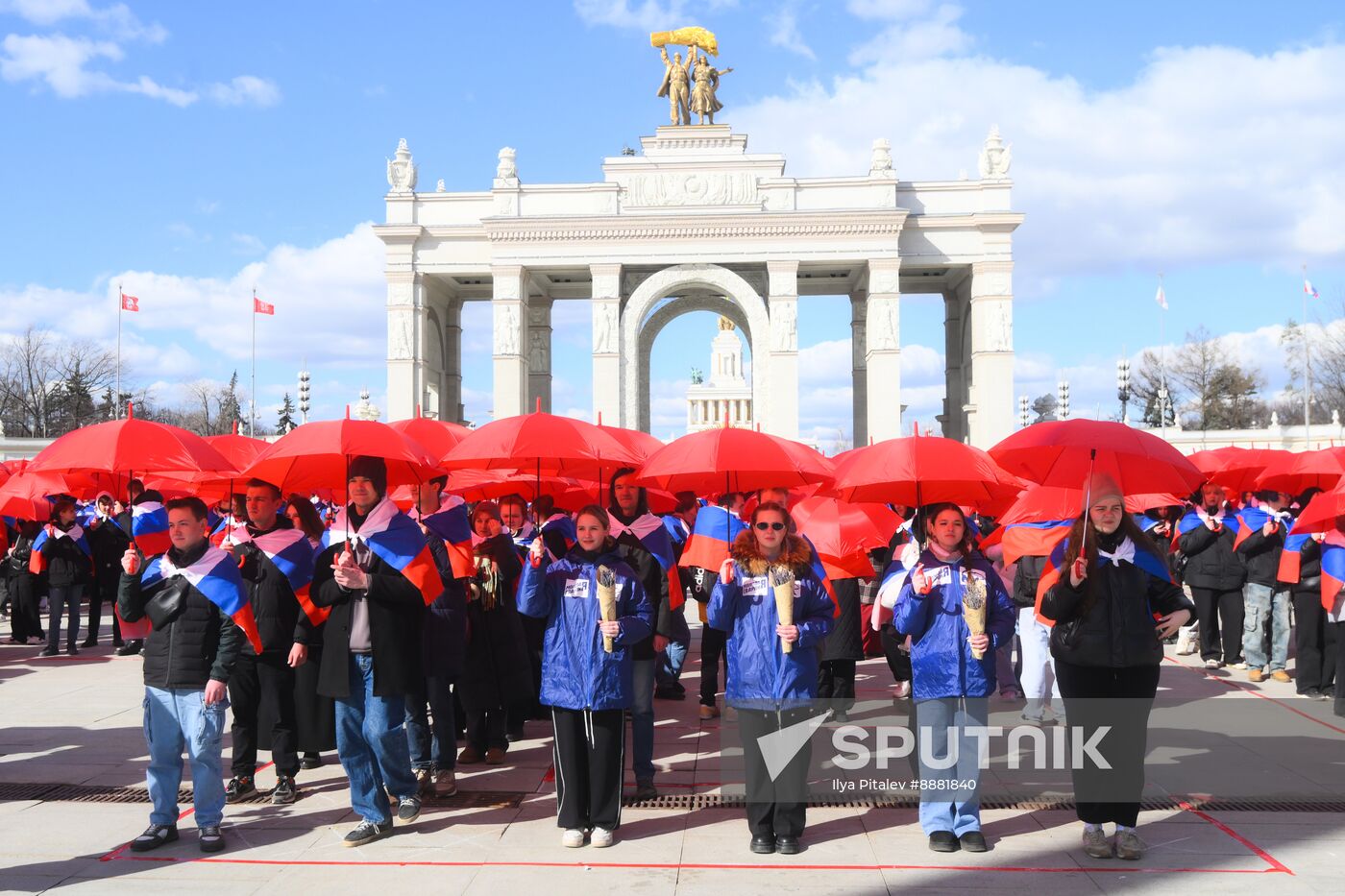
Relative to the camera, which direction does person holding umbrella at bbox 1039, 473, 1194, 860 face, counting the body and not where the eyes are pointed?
toward the camera

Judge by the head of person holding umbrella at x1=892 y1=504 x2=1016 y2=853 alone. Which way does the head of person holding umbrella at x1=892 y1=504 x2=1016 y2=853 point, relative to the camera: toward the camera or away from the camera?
toward the camera

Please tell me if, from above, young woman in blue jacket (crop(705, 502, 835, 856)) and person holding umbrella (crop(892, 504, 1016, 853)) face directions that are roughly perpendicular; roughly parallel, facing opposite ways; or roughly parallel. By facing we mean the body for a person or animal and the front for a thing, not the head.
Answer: roughly parallel

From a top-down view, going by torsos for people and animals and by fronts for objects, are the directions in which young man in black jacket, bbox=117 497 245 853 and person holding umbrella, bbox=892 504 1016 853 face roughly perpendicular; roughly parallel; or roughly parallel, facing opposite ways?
roughly parallel

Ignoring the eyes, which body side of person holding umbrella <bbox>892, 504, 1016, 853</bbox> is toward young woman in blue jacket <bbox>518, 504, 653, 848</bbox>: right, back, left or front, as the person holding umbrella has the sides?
right

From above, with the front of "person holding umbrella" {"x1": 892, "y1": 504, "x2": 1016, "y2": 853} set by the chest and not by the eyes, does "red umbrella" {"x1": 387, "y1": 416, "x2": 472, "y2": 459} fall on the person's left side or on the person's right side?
on the person's right side

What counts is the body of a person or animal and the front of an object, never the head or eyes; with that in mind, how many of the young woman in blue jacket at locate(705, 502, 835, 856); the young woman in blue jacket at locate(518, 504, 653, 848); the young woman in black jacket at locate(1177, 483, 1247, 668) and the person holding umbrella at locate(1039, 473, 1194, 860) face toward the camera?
4

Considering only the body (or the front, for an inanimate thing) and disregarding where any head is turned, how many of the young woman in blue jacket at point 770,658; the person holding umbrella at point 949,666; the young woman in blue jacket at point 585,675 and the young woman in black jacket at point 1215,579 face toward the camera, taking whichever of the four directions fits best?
4

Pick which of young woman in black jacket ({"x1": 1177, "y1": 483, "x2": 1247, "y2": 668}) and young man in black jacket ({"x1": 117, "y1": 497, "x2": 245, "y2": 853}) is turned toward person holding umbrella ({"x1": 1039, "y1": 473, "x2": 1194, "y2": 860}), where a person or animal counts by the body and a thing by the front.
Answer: young woman in black jacket ({"x1": 1177, "y1": 483, "x2": 1247, "y2": 668})

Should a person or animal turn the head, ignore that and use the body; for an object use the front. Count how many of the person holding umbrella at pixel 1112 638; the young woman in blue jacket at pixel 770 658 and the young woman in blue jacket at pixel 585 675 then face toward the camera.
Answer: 3

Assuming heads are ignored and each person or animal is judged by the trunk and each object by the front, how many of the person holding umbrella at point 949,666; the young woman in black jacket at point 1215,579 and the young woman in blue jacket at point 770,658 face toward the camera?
3

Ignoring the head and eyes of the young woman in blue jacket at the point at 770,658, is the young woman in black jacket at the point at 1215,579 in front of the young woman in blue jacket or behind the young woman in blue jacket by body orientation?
behind

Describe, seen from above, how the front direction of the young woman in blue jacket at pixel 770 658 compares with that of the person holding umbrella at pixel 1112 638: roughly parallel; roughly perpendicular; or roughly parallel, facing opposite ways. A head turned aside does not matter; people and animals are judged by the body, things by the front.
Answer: roughly parallel

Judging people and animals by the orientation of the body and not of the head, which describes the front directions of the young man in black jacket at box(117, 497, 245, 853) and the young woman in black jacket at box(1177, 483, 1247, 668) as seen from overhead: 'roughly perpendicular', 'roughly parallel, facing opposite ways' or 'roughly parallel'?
roughly parallel

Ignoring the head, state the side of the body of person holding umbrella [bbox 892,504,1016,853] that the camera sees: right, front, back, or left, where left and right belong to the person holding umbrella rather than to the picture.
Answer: front

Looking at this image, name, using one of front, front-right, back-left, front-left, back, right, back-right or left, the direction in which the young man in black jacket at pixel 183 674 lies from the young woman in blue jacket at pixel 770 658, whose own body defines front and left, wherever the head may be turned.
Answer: right
